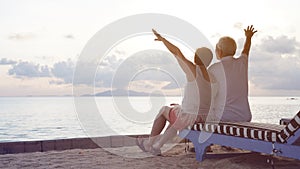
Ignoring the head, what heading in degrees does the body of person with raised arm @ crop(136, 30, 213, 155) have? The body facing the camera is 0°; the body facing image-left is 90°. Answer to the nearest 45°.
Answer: approximately 135°

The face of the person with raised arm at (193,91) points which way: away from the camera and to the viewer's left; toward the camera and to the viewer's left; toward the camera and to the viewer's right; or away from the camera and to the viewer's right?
away from the camera and to the viewer's left
